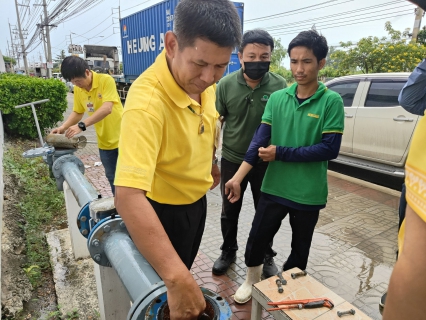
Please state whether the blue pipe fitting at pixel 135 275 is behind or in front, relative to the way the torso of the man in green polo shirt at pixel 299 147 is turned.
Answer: in front

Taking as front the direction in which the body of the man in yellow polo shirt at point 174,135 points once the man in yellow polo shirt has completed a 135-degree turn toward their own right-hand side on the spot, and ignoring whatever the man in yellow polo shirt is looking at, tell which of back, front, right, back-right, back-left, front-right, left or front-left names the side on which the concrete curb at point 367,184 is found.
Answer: back-right

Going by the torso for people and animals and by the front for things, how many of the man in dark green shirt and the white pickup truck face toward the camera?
1

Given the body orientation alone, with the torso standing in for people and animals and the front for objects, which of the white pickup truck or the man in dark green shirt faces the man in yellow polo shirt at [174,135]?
the man in dark green shirt

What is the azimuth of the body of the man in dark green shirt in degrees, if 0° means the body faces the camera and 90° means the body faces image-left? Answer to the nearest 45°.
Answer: approximately 0°

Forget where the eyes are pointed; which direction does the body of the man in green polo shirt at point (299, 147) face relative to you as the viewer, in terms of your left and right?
facing the viewer and to the left of the viewer

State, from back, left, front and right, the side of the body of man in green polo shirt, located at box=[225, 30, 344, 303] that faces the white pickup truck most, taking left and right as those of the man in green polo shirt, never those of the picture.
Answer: back

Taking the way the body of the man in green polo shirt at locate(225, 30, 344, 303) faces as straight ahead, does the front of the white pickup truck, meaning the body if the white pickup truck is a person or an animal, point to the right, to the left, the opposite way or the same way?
to the right

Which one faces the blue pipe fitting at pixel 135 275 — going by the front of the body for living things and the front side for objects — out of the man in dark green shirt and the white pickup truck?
the man in dark green shirt

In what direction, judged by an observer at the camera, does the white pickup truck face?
facing away from the viewer and to the left of the viewer

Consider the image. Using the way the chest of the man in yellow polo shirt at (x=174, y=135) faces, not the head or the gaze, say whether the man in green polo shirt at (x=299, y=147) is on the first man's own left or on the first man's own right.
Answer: on the first man's own left
